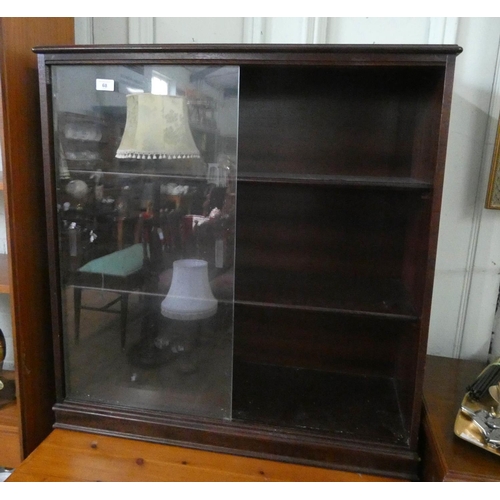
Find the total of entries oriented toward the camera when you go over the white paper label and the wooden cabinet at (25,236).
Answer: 2

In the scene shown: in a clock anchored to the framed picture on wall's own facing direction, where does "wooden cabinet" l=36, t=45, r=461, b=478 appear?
The wooden cabinet is roughly at 2 o'clock from the framed picture on wall.

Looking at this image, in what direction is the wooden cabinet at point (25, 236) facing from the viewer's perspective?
toward the camera

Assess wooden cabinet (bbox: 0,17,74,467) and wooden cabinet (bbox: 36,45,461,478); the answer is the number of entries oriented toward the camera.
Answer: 2

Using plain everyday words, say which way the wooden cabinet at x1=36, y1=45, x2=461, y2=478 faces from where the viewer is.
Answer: facing the viewer

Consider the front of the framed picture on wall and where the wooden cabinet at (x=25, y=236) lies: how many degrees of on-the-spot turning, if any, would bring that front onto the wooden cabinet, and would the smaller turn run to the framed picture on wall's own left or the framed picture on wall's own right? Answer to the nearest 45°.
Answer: approximately 45° to the framed picture on wall's own right

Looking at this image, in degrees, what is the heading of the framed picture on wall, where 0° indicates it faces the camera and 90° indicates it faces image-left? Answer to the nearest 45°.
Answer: approximately 0°

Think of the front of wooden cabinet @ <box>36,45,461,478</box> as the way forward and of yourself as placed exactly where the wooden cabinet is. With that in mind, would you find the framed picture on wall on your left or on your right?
on your left

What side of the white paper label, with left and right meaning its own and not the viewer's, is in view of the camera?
front
